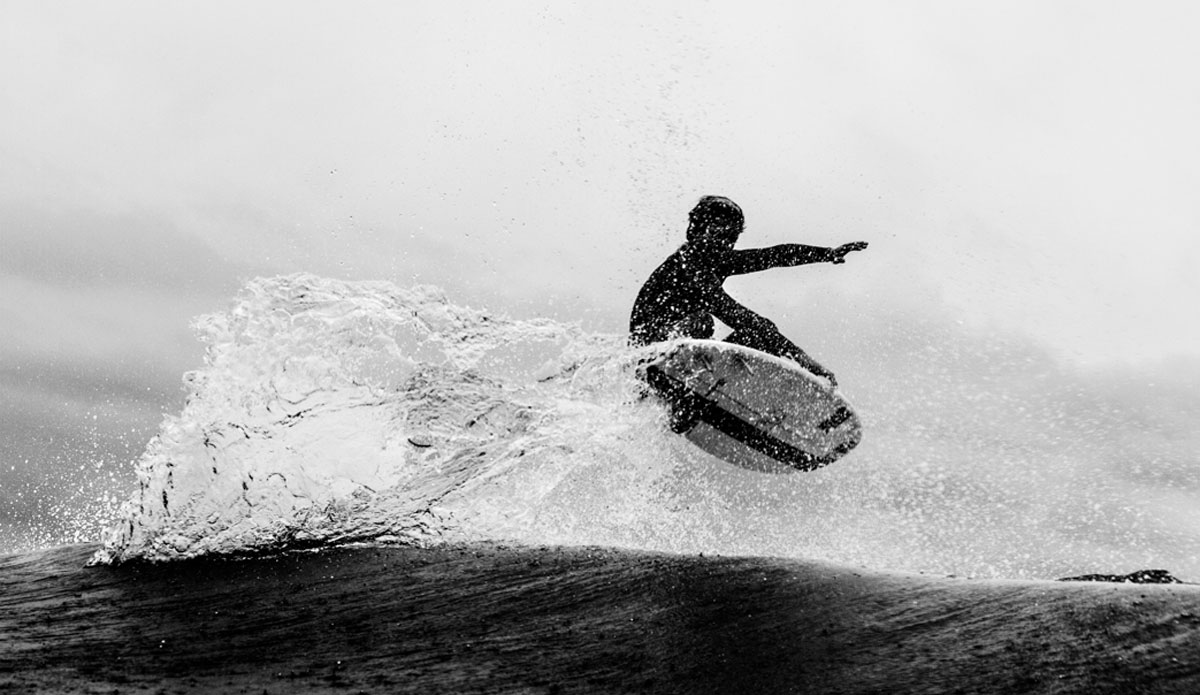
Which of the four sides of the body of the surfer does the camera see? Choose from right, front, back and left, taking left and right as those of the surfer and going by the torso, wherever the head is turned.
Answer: right
